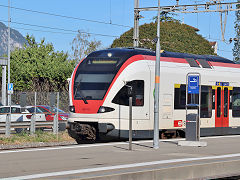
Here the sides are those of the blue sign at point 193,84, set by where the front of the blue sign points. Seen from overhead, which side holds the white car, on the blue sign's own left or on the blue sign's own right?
on the blue sign's own right

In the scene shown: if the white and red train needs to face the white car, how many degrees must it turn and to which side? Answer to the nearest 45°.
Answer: approximately 90° to its right

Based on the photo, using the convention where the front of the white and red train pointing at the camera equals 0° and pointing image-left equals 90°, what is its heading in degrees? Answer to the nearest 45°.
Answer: approximately 45°

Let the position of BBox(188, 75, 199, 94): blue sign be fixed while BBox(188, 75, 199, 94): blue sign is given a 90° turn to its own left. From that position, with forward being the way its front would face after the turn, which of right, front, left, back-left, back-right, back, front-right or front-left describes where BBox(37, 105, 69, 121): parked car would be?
back-left

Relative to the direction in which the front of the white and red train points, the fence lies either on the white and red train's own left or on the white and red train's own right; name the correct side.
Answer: on the white and red train's own right

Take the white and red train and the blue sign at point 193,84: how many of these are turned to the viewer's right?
0

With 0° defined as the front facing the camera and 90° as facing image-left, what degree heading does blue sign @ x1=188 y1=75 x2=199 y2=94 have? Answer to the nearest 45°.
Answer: approximately 0°
